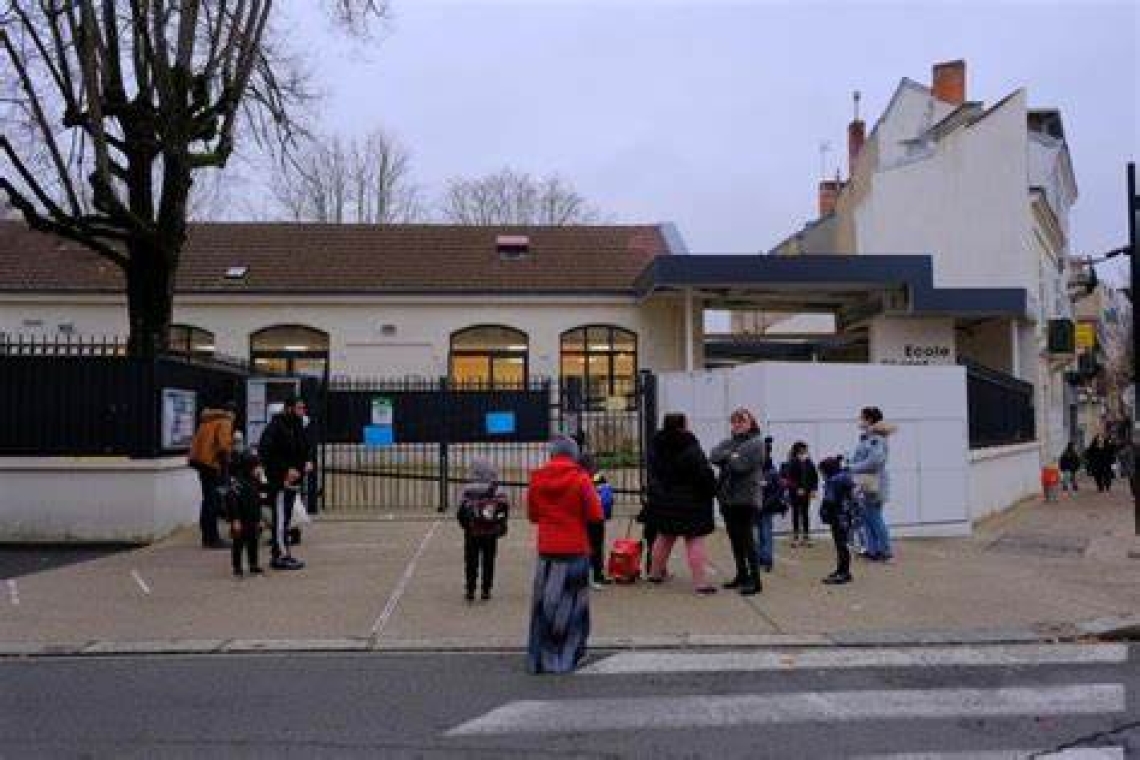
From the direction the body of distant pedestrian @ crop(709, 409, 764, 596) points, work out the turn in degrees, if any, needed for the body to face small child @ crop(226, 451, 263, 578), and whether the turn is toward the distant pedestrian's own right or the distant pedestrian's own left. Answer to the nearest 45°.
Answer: approximately 45° to the distant pedestrian's own right

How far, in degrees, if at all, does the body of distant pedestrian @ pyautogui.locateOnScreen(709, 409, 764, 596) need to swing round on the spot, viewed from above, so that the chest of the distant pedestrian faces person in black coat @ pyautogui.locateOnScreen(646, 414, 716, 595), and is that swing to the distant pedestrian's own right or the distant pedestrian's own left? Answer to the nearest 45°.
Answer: approximately 45° to the distant pedestrian's own right

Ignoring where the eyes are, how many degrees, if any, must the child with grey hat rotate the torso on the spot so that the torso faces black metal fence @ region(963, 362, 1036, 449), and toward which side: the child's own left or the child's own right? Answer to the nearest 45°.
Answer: approximately 45° to the child's own right

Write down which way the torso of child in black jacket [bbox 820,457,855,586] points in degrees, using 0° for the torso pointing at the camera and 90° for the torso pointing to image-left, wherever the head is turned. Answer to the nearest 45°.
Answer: approximately 90°

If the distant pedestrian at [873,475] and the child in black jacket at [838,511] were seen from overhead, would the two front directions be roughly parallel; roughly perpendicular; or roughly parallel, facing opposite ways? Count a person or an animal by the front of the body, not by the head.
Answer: roughly parallel

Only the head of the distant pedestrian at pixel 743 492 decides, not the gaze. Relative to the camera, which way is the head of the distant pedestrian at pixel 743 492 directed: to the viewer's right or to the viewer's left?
to the viewer's left

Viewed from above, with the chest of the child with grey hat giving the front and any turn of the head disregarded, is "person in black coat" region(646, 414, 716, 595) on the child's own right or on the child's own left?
on the child's own right

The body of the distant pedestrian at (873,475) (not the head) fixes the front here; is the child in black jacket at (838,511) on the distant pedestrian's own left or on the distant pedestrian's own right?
on the distant pedestrian's own left

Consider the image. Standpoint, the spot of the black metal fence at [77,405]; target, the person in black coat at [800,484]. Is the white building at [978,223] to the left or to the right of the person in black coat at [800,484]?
left

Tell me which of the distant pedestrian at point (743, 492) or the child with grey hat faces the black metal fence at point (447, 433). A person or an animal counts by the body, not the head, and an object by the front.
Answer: the child with grey hat

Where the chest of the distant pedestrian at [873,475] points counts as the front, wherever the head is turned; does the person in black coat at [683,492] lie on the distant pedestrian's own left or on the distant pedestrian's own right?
on the distant pedestrian's own left

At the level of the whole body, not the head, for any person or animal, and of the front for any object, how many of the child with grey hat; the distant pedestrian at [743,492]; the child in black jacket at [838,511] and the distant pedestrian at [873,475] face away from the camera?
1

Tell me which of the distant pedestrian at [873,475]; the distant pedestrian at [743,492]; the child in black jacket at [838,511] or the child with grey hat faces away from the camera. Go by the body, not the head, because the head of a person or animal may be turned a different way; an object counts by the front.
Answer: the child with grey hat

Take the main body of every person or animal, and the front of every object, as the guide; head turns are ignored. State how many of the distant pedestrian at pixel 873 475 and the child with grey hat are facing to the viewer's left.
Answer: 1

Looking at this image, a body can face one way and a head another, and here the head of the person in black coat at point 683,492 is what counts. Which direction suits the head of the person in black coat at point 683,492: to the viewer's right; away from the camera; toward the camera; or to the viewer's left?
away from the camera

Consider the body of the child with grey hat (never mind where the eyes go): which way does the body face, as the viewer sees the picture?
away from the camera

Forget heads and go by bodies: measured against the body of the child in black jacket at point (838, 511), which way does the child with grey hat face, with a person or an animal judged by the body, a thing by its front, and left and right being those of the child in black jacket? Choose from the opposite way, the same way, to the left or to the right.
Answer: to the right

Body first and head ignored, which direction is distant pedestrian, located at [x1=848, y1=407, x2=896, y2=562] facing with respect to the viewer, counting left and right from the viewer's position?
facing to the left of the viewer

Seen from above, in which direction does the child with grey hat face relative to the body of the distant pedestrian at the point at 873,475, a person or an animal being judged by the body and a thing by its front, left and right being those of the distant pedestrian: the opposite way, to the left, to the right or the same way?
to the right

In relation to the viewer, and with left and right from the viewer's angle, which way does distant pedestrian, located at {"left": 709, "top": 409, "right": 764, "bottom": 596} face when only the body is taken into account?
facing the viewer and to the left of the viewer
